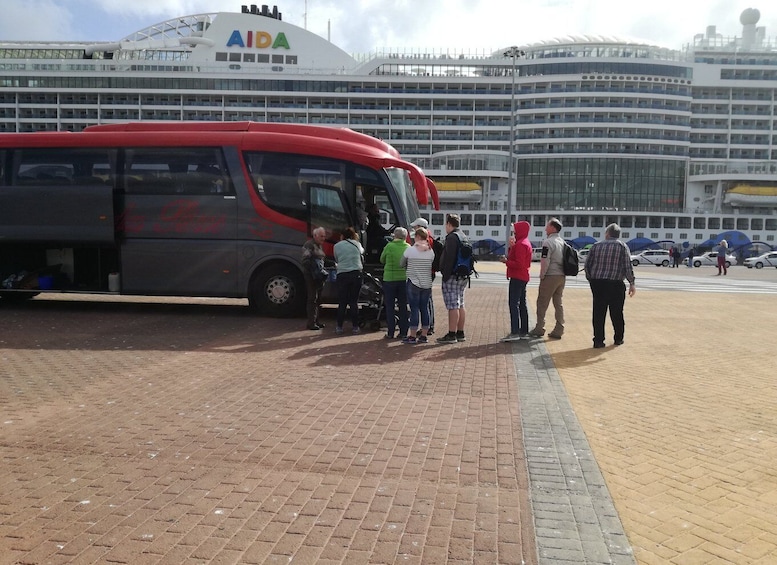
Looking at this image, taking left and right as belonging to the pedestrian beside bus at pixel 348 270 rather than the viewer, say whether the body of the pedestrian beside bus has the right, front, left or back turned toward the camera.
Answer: back

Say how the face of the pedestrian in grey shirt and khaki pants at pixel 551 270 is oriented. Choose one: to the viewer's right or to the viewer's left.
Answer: to the viewer's left

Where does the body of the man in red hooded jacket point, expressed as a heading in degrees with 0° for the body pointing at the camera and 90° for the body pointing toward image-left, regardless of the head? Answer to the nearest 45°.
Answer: approximately 90°

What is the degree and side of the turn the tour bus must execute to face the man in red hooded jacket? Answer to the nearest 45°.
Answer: approximately 45° to its right

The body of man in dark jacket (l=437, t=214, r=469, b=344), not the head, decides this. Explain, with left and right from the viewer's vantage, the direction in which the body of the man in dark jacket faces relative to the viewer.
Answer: facing to the left of the viewer

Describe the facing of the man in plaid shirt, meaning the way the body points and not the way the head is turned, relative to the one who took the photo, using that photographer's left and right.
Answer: facing away from the viewer

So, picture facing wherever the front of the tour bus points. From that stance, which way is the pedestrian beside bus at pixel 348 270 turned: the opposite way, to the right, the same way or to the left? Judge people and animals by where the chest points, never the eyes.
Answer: to the left

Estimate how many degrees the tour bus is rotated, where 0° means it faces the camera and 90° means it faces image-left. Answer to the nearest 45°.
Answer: approximately 270°

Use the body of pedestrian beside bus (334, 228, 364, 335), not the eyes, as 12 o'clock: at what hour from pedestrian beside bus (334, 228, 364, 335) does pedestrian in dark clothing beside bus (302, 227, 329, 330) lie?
pedestrian in dark clothing beside bus (302, 227, 329, 330) is roughly at 10 o'clock from pedestrian beside bus (334, 228, 364, 335).

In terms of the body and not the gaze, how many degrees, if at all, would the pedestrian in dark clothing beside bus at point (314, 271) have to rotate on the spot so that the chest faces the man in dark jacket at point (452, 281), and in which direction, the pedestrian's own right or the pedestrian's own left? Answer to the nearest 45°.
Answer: approximately 45° to the pedestrian's own right
